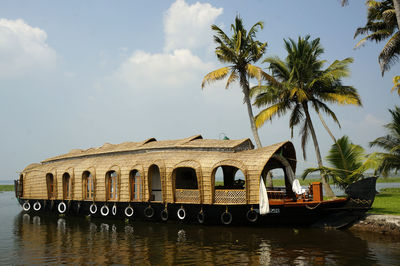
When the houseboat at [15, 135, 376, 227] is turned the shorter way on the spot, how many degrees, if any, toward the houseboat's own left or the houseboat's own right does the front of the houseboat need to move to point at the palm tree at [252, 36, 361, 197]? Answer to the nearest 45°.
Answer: approximately 90° to the houseboat's own left

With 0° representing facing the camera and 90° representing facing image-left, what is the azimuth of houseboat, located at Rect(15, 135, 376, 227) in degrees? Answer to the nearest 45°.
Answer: approximately 315°

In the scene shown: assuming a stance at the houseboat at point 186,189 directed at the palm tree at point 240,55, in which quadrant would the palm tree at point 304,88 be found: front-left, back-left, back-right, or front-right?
front-right

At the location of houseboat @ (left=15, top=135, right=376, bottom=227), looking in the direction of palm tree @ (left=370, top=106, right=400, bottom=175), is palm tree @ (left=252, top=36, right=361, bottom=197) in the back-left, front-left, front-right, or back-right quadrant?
front-left

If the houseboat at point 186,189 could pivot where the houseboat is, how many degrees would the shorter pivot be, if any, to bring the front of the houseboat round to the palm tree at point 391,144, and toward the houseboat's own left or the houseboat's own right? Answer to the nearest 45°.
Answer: approximately 45° to the houseboat's own left

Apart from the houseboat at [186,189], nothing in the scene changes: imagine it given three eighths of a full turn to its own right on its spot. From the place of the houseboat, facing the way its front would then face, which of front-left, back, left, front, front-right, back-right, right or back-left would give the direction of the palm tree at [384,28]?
back

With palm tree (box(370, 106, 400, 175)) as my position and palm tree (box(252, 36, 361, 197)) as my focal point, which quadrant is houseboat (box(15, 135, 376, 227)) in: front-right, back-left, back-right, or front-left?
front-left
